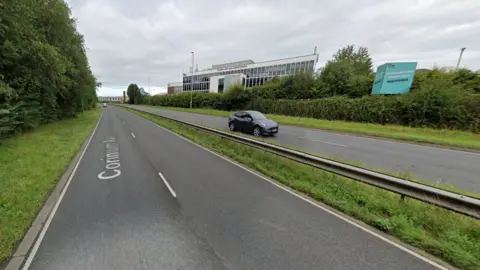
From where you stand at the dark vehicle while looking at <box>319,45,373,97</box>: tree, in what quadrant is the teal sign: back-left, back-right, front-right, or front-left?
front-right

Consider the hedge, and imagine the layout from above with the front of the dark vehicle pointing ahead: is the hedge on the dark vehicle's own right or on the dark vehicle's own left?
on the dark vehicle's own left

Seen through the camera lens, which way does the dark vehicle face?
facing the viewer and to the right of the viewer

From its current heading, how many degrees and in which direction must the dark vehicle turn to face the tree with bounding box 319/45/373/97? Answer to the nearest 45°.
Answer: approximately 90° to its left

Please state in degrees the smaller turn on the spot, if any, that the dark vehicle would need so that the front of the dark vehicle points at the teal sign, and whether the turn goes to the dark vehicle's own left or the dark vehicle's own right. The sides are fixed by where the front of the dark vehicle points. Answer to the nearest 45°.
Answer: approximately 90° to the dark vehicle's own left
